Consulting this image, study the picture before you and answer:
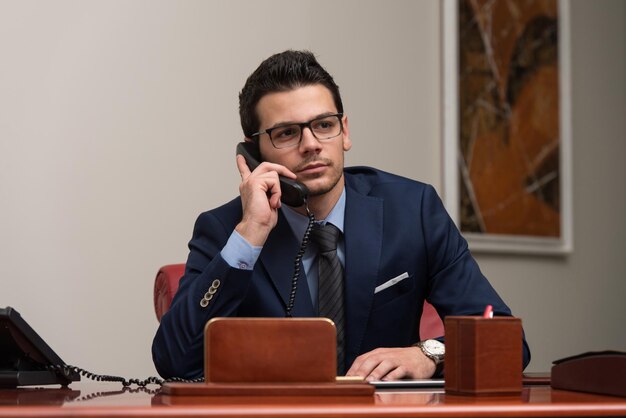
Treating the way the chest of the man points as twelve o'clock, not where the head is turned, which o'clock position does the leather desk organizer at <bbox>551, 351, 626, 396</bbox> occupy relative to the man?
The leather desk organizer is roughly at 11 o'clock from the man.

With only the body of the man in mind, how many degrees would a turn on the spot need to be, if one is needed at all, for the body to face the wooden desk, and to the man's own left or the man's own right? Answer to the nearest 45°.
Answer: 0° — they already face it

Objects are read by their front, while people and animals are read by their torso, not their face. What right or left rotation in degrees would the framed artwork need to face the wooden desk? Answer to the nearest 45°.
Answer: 0° — it already faces it

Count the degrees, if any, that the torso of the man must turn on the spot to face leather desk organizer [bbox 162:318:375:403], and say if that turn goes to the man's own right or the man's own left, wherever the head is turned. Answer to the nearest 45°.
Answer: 0° — they already face it

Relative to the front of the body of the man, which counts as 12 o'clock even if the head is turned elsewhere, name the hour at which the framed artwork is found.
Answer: The framed artwork is roughly at 7 o'clock from the man.

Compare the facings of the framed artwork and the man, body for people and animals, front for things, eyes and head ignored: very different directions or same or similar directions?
same or similar directions

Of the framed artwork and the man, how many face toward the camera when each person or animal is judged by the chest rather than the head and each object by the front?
2

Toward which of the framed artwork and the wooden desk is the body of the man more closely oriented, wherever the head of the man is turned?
the wooden desk

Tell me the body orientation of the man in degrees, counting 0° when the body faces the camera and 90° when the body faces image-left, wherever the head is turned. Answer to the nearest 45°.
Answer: approximately 0°

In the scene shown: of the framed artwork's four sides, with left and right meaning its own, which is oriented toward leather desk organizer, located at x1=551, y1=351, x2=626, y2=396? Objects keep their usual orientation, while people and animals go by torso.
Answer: front

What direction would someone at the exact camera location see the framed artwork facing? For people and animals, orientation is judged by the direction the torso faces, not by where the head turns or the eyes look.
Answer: facing the viewer

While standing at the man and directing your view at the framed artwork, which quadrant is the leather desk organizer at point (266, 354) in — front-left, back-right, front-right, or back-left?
back-right

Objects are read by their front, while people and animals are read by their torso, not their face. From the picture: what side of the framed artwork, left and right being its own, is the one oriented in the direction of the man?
front

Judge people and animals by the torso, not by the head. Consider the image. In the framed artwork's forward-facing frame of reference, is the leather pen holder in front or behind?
in front
